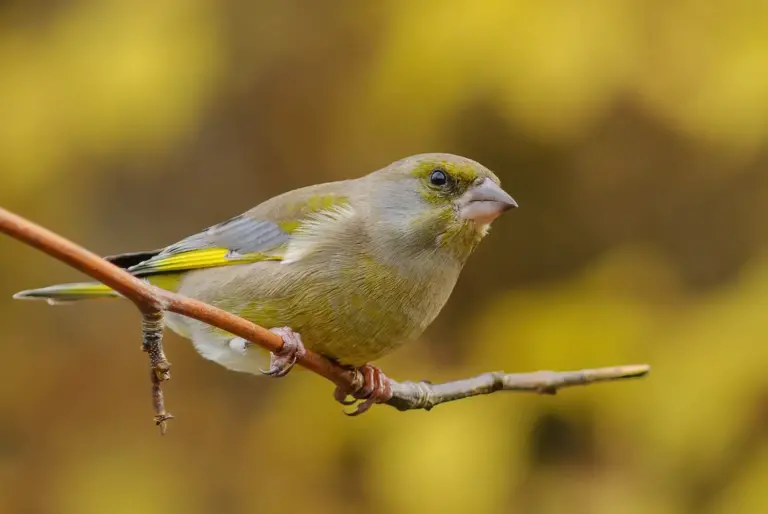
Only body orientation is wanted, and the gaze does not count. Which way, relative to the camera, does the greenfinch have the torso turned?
to the viewer's right
